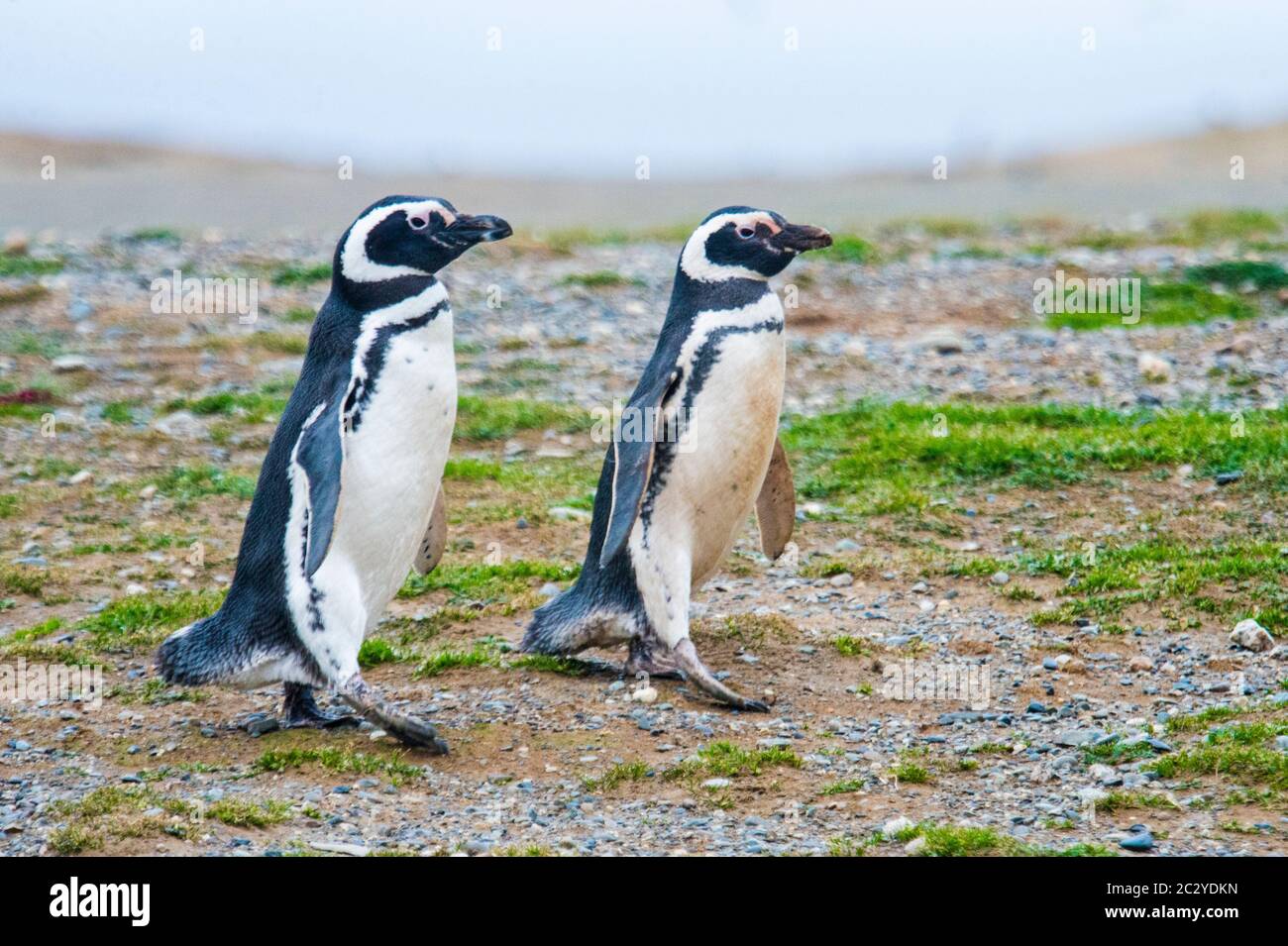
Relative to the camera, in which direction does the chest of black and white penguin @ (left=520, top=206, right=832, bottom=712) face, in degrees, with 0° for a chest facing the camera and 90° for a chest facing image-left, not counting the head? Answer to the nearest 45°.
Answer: approximately 270°

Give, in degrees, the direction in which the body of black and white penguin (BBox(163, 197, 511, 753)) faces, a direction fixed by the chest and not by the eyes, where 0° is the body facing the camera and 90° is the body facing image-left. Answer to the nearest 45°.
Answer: approximately 270°
